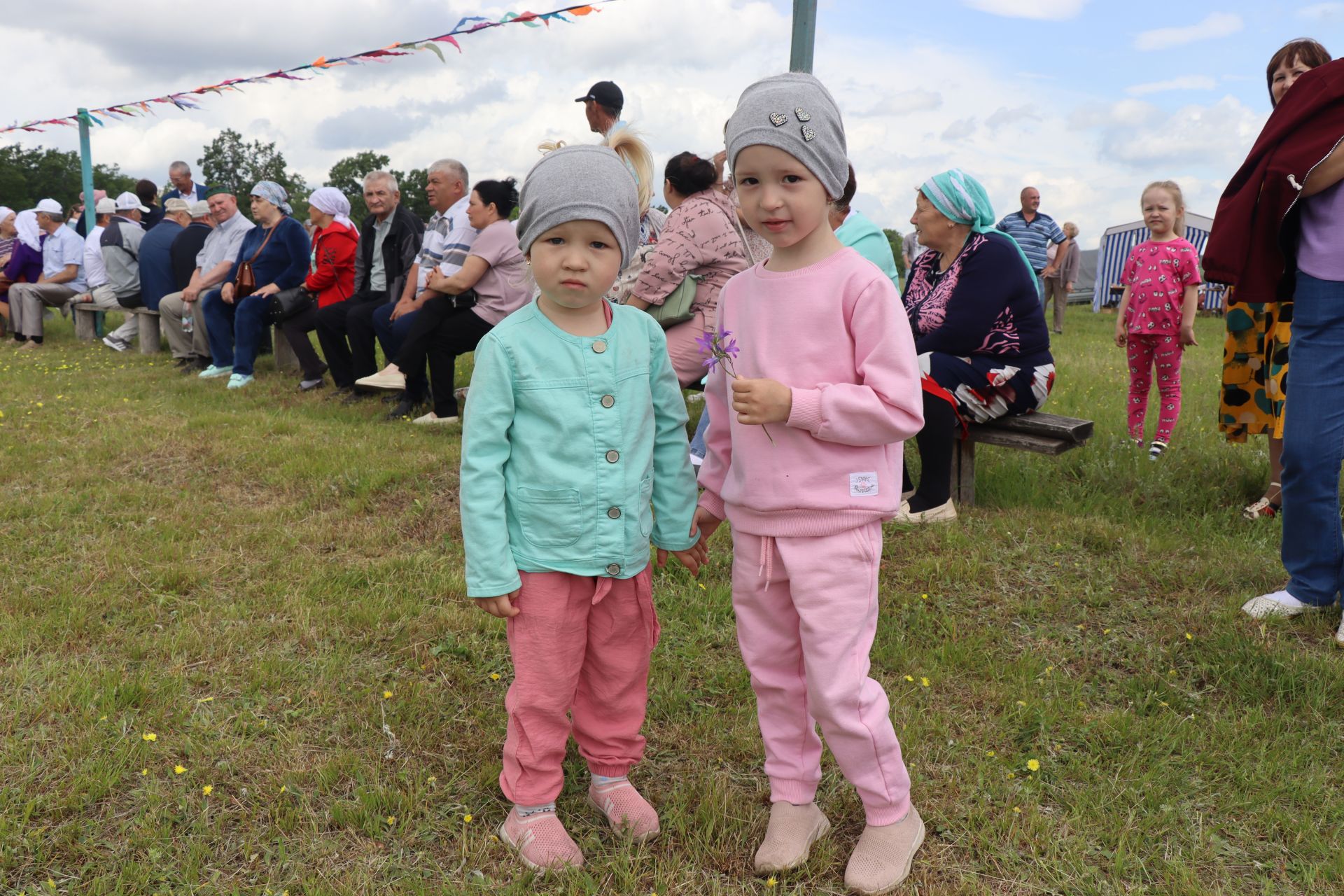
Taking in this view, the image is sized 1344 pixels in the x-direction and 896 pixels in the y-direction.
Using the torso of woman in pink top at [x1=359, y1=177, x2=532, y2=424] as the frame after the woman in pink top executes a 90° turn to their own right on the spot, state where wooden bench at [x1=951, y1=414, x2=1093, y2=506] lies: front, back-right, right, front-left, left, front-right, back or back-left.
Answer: back-right

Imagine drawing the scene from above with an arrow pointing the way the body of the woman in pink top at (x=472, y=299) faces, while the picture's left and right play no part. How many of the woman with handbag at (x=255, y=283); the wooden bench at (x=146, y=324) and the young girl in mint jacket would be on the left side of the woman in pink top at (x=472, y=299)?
1

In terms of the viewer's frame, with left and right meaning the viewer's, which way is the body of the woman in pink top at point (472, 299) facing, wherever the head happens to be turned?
facing to the left of the viewer

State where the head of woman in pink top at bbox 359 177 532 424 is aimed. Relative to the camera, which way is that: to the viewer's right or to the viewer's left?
to the viewer's left

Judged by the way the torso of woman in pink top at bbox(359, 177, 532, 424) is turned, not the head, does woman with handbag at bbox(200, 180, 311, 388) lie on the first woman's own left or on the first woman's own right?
on the first woman's own right

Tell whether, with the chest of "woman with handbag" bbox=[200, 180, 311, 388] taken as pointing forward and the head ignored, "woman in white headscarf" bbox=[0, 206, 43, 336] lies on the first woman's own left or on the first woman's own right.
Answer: on the first woman's own right

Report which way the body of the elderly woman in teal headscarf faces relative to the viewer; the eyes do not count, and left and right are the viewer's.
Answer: facing to the left of the viewer

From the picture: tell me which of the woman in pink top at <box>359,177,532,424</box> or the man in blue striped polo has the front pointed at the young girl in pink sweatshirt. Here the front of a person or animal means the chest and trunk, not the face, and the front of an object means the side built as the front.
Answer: the man in blue striped polo

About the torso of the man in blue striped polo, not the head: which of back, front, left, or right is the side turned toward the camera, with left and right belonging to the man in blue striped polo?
front

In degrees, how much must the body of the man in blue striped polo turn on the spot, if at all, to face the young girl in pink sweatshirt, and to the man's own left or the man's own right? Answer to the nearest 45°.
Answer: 0° — they already face them

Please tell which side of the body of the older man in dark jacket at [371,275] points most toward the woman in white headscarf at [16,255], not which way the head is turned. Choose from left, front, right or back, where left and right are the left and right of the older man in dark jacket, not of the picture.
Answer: right
